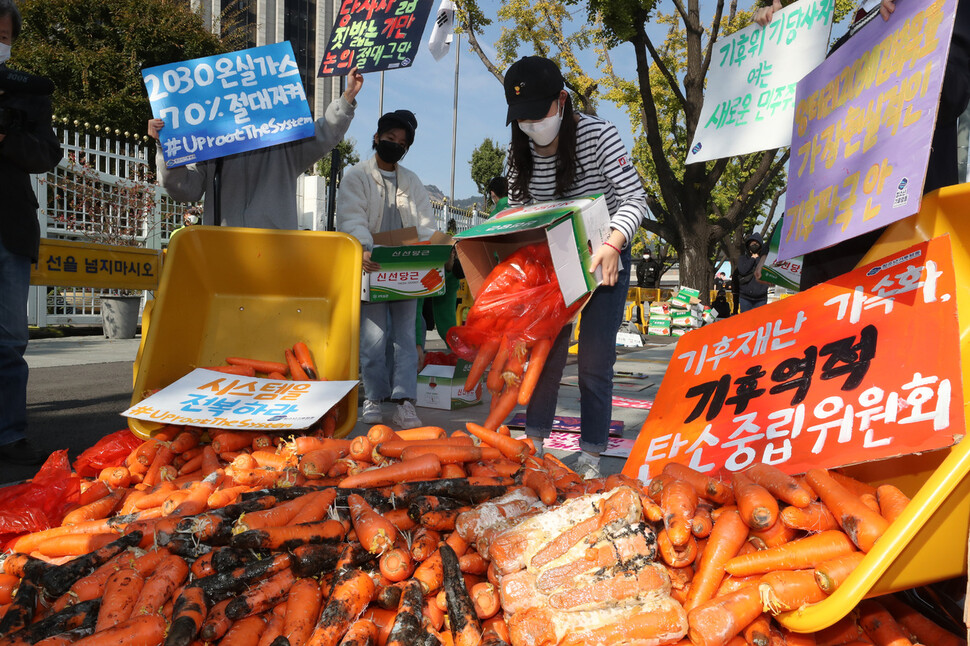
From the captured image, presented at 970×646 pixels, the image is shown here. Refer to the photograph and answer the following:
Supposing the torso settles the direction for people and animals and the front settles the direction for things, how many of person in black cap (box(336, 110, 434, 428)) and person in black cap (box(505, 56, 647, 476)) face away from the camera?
0

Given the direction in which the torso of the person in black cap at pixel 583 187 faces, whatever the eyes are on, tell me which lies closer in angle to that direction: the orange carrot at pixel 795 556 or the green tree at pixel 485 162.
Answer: the orange carrot

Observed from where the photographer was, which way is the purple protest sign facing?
facing the viewer and to the left of the viewer

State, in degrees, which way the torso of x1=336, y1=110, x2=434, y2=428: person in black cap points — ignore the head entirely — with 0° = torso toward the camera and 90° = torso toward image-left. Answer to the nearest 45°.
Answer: approximately 0°

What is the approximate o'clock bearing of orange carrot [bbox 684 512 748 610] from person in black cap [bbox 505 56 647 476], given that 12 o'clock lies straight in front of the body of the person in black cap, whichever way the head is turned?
The orange carrot is roughly at 10 o'clock from the person in black cap.

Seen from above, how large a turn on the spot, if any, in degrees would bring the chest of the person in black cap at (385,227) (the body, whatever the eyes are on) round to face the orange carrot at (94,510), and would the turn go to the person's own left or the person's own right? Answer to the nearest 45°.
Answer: approximately 45° to the person's own right

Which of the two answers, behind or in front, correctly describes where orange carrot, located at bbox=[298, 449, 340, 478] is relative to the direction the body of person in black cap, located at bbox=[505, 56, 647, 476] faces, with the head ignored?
in front

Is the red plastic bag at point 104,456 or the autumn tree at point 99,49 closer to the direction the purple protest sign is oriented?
the red plastic bag

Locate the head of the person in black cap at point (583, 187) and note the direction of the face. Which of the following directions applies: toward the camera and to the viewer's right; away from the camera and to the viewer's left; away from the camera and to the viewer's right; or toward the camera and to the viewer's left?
toward the camera and to the viewer's left

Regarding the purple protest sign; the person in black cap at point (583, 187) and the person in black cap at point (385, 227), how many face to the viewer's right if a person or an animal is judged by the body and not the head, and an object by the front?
0

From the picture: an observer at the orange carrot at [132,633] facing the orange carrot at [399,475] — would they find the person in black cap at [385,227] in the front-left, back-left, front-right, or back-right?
front-left

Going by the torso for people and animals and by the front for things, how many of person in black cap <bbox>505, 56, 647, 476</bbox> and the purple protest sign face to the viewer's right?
0

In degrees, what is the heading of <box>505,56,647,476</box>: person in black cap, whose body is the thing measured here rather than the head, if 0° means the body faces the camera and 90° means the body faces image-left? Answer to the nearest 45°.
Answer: approximately 45°

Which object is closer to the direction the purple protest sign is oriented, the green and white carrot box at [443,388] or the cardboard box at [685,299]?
the green and white carrot box

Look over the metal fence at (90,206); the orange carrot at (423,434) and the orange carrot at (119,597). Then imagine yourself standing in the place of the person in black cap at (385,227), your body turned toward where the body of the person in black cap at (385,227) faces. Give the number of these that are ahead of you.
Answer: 2

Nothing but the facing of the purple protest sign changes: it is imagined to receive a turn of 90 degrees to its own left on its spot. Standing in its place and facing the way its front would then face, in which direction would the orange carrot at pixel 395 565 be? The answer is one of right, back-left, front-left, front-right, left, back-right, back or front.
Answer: right

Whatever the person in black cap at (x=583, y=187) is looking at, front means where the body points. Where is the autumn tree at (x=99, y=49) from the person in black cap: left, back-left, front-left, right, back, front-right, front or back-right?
right
